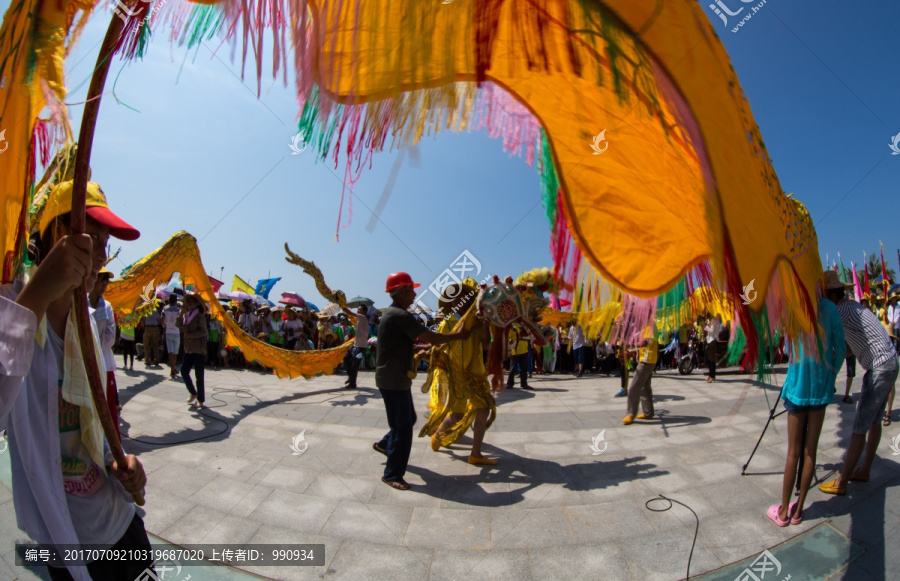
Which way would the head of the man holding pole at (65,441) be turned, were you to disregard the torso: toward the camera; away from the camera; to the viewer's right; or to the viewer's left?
to the viewer's right

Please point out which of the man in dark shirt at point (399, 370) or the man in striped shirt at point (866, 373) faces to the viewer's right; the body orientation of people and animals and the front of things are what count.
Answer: the man in dark shirt

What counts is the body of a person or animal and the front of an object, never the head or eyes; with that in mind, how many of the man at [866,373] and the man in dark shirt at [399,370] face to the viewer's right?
1

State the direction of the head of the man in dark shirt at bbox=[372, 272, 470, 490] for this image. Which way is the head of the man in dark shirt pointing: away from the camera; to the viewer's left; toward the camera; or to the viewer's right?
to the viewer's right

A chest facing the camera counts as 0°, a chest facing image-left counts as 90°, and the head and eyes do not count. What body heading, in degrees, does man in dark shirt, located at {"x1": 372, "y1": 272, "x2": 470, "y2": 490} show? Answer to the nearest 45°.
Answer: approximately 270°

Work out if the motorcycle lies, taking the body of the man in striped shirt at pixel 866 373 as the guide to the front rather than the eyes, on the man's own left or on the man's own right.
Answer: on the man's own right

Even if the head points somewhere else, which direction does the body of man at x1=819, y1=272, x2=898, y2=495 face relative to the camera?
to the viewer's left

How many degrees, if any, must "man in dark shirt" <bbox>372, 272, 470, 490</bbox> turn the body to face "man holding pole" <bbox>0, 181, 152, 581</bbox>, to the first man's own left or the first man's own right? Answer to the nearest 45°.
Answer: approximately 90° to the first man's own right

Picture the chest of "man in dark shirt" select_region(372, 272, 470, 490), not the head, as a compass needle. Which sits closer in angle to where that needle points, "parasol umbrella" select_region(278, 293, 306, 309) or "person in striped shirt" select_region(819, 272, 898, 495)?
the person in striped shirt
